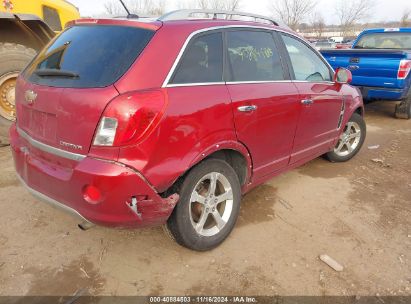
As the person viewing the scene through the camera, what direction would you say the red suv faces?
facing away from the viewer and to the right of the viewer

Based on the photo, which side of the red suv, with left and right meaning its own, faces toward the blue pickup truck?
front

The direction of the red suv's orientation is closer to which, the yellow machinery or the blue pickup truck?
the blue pickup truck

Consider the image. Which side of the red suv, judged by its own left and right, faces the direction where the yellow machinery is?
left

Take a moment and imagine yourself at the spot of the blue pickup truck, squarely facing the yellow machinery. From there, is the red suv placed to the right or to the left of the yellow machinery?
left
